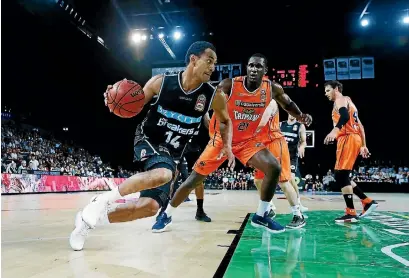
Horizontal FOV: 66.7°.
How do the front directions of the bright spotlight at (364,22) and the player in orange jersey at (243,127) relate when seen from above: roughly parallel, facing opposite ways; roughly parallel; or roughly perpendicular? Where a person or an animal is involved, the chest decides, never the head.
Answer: roughly parallel

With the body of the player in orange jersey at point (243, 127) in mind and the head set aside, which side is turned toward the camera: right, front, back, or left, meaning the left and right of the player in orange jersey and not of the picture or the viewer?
front

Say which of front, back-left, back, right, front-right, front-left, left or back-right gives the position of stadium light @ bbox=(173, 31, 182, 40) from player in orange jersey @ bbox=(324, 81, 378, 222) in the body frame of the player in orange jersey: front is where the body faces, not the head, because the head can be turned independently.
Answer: front-right

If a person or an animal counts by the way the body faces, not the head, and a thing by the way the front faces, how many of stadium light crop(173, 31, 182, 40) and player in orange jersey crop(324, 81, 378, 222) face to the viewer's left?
1

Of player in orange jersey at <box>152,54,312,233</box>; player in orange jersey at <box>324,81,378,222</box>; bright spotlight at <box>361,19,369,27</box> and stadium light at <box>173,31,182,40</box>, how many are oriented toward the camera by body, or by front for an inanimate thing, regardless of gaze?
3

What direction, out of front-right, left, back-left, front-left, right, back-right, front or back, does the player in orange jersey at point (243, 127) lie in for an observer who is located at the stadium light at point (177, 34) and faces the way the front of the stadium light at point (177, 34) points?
front

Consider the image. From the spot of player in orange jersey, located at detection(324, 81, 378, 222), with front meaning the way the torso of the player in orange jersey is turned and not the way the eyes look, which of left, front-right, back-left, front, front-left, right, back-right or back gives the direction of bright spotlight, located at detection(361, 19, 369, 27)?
right

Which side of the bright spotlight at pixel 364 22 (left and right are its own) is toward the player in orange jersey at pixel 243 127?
front

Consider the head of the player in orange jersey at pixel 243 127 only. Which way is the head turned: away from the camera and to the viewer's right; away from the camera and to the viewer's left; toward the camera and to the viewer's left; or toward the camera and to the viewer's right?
toward the camera and to the viewer's left

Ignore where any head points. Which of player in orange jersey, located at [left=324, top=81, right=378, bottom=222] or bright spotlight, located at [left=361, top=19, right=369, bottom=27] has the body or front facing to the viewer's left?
the player in orange jersey

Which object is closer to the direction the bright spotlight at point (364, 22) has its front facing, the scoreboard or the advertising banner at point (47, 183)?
the advertising banner

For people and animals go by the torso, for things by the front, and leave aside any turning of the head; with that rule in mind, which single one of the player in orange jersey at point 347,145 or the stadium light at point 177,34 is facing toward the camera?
the stadium light

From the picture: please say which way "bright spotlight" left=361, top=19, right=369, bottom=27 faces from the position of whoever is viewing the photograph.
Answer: facing the viewer
